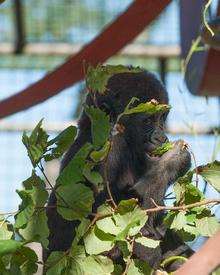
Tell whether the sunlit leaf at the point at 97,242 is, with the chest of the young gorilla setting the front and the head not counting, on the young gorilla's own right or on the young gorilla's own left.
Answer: on the young gorilla's own right

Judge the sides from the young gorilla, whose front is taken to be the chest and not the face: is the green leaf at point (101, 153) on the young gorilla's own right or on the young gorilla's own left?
on the young gorilla's own right

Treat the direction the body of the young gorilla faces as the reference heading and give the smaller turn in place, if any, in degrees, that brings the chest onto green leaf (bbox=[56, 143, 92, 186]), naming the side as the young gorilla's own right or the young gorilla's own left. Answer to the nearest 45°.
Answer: approximately 90° to the young gorilla's own right
